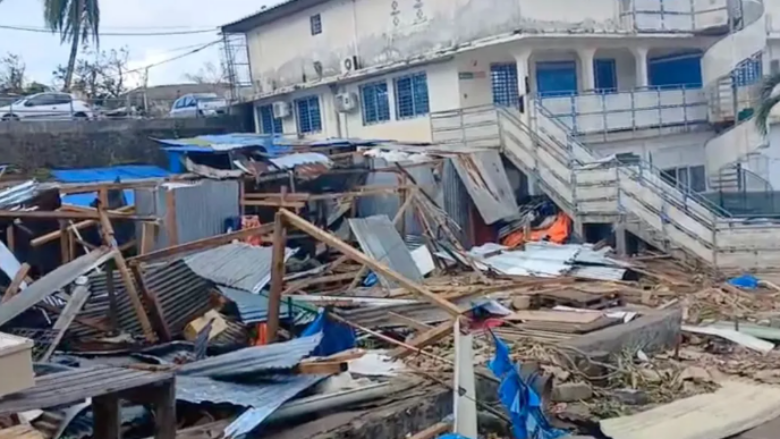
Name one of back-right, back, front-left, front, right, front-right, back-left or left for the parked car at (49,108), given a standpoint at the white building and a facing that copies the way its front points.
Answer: right

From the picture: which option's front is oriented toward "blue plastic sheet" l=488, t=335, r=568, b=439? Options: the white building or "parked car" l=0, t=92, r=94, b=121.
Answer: the white building

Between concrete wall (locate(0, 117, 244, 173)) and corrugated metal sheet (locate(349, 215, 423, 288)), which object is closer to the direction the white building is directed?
the corrugated metal sheet

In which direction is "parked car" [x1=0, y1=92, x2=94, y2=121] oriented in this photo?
to the viewer's left

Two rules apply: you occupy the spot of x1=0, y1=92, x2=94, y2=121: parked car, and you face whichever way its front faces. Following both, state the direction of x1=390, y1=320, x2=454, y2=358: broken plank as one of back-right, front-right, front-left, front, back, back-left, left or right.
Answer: left

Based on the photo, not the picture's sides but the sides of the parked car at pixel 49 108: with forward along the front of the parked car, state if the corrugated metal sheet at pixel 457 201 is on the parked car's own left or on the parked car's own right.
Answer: on the parked car's own left

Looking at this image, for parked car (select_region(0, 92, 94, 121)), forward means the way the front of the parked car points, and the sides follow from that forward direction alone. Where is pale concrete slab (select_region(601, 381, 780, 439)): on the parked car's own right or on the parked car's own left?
on the parked car's own left

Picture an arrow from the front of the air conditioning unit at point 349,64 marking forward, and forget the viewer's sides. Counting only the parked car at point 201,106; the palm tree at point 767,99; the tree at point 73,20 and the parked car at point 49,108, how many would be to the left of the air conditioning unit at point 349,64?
1

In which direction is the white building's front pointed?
toward the camera

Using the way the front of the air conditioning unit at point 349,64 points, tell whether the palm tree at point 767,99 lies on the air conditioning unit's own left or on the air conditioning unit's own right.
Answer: on the air conditioning unit's own left

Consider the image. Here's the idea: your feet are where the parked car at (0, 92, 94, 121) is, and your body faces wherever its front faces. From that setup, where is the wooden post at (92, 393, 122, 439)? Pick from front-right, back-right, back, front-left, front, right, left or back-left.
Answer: left

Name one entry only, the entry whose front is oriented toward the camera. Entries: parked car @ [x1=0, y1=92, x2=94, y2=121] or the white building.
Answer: the white building

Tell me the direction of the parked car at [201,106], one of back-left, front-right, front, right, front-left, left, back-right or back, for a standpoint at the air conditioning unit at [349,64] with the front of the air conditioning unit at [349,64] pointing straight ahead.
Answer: right

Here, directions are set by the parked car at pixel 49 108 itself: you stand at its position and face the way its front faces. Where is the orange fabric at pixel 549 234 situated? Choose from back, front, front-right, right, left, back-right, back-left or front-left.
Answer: back-left

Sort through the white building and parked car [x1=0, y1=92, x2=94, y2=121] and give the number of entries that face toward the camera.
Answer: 1

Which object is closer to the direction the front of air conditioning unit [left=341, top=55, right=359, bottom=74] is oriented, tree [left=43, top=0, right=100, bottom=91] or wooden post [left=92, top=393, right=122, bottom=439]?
the wooden post

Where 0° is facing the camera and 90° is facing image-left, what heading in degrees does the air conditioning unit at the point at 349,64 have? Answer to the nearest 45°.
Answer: approximately 45°

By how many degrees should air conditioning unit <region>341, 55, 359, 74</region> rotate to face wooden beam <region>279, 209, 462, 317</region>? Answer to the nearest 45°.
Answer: approximately 45° to its left

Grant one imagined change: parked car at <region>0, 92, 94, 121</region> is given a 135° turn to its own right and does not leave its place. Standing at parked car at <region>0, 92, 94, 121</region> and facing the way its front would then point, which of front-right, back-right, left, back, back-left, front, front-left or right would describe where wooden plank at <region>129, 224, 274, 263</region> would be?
back-right
